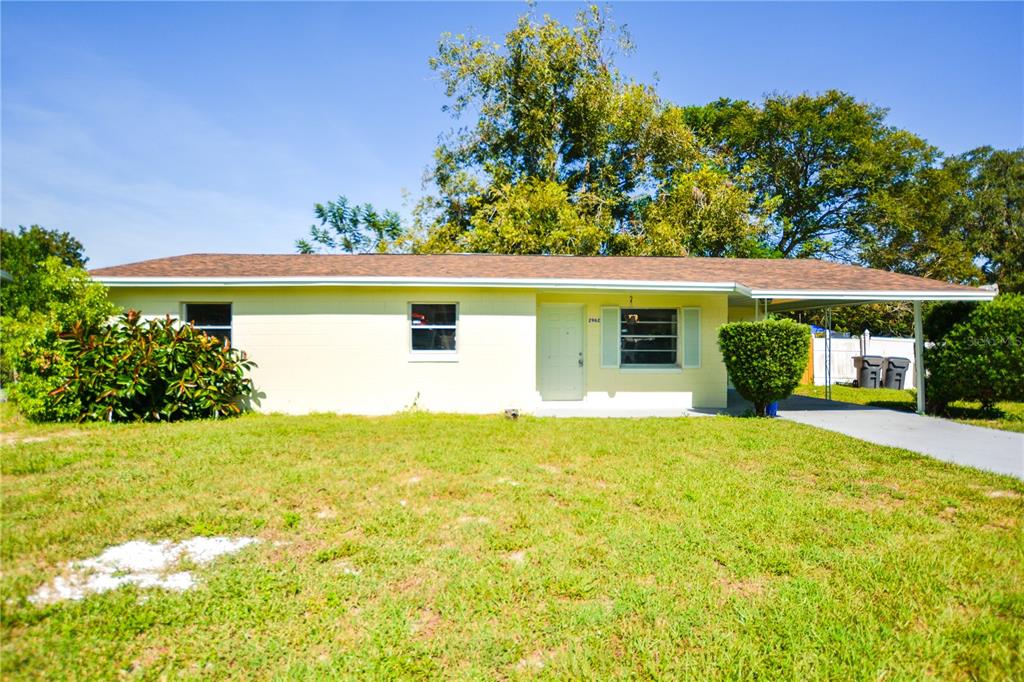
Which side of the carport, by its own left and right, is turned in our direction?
front

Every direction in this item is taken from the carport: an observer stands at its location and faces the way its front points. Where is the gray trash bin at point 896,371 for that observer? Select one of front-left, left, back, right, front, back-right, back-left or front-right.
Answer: back

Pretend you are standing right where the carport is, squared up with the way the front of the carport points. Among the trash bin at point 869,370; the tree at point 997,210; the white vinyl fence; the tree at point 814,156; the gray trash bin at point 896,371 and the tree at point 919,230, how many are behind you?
6

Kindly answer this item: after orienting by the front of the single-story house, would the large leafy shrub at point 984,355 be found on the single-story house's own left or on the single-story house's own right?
on the single-story house's own left

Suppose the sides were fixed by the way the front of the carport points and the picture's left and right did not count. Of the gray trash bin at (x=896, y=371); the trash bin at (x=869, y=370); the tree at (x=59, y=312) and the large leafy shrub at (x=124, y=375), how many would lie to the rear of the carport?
2

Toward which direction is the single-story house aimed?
toward the camera

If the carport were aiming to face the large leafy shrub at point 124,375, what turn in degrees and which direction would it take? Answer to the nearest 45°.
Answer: approximately 45° to its right

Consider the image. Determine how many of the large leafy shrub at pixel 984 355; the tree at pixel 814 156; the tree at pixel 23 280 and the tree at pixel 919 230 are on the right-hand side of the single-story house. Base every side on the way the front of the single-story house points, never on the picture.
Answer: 1

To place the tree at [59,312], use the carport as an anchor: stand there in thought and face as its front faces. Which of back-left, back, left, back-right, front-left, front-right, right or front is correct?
front-right

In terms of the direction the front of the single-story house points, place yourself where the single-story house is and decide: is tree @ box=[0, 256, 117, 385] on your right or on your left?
on your right

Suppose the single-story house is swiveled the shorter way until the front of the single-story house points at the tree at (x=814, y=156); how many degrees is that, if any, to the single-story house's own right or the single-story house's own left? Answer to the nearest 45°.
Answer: approximately 135° to the single-story house's own left
